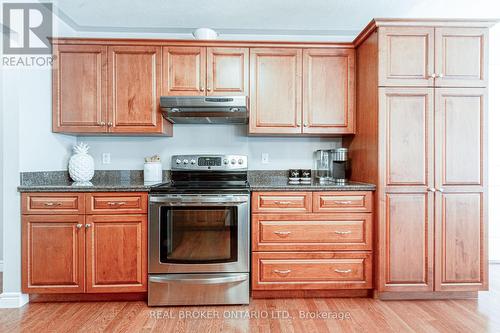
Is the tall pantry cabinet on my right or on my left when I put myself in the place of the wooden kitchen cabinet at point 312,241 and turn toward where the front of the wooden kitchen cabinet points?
on my left

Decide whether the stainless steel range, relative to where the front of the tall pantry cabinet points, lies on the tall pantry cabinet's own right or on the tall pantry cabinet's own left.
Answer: on the tall pantry cabinet's own right

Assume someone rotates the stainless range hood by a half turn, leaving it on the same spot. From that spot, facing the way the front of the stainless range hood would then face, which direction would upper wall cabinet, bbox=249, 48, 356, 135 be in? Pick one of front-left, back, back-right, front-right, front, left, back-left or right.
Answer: right

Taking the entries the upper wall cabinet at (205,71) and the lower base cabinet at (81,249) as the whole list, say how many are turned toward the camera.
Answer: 2

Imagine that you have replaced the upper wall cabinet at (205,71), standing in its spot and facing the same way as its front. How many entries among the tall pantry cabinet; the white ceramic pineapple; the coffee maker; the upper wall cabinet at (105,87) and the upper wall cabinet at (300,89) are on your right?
2

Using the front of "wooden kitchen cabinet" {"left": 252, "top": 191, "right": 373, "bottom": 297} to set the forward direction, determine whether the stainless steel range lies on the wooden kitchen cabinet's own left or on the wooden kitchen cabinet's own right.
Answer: on the wooden kitchen cabinet's own right
